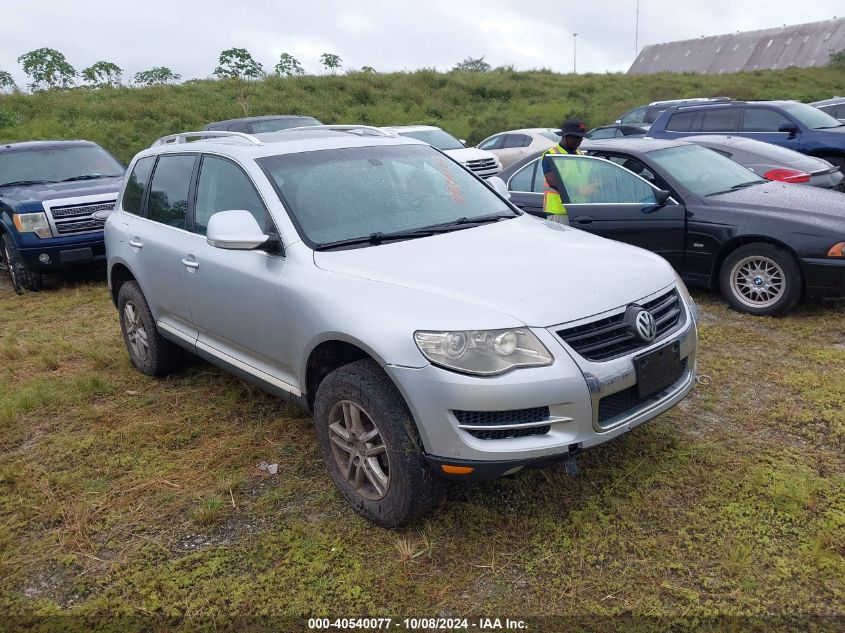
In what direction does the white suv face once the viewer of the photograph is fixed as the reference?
facing the viewer and to the right of the viewer

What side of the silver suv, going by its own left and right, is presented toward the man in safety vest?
left

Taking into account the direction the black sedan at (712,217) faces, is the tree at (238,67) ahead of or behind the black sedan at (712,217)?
behind

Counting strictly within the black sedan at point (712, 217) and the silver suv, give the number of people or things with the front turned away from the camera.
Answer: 0

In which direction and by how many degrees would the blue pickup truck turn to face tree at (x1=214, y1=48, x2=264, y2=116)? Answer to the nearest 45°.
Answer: approximately 135° to its left

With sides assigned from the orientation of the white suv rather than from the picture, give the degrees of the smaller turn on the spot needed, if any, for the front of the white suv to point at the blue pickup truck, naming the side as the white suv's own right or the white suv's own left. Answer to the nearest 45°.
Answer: approximately 90° to the white suv's own right

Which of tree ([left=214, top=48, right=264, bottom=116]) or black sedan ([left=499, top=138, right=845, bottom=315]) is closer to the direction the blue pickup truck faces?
the black sedan

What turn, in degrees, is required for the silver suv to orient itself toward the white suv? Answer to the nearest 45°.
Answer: approximately 135° to its left

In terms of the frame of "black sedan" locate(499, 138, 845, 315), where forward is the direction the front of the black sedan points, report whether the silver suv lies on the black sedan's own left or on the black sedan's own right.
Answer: on the black sedan's own right

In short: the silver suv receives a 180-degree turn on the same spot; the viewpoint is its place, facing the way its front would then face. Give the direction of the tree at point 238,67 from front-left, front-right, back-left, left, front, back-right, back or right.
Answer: front-right
